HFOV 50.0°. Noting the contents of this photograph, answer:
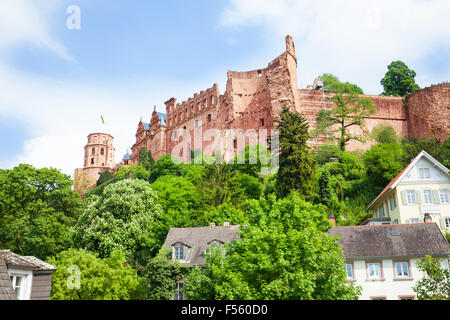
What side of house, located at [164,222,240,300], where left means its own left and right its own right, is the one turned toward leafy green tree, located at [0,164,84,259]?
right

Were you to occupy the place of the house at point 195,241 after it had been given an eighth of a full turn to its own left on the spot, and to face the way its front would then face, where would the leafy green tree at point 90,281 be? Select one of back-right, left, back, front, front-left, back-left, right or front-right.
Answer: right

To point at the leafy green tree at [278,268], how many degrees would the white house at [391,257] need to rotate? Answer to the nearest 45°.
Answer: approximately 45° to its right

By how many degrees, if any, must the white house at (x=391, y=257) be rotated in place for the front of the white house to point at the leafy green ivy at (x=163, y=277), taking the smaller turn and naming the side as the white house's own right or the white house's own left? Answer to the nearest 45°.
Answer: approximately 90° to the white house's own right

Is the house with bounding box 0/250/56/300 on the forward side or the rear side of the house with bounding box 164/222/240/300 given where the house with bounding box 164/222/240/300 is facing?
on the forward side

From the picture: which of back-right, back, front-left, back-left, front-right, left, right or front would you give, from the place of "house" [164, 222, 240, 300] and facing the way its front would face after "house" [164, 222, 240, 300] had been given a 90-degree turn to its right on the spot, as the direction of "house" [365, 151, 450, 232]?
back

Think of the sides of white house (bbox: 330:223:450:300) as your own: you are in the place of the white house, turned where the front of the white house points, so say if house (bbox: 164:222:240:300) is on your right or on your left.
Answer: on your right

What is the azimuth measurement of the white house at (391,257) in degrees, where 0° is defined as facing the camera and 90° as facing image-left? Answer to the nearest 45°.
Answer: approximately 0°

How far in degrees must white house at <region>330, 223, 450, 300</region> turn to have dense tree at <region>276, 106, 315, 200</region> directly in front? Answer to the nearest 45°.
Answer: approximately 135° to its right

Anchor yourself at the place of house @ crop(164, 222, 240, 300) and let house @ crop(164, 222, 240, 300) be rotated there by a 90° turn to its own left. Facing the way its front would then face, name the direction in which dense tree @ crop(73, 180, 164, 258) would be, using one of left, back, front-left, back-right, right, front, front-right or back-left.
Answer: back-left

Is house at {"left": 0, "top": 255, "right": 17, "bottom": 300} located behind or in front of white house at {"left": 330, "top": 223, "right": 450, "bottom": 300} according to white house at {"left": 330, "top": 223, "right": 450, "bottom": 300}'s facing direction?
in front

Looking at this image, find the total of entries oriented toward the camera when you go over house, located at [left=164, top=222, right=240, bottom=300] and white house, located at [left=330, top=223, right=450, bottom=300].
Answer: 2
